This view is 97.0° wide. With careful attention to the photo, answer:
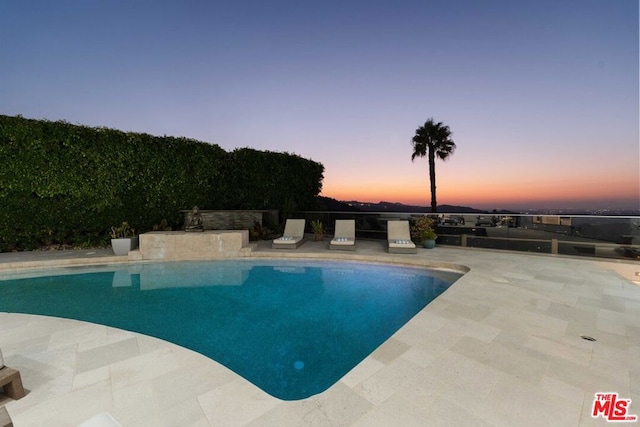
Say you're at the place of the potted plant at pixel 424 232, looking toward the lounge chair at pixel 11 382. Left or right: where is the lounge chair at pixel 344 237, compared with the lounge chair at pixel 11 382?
right

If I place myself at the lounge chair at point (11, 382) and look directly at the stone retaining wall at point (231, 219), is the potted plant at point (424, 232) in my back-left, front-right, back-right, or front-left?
front-right

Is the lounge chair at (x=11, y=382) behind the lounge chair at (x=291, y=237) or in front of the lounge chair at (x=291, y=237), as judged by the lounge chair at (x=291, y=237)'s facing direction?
in front

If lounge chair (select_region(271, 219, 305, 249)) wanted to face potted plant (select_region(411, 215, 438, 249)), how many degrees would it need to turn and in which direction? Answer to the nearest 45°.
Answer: approximately 135° to its left

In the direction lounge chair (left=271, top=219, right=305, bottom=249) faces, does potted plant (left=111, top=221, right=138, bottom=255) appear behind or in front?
in front

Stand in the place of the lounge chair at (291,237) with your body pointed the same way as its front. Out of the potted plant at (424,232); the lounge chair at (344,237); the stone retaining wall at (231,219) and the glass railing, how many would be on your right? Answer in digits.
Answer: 1

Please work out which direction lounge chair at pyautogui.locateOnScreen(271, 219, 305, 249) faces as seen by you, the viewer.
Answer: facing the viewer and to the left of the viewer

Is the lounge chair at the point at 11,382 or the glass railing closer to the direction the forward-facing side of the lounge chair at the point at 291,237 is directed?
the lounge chair

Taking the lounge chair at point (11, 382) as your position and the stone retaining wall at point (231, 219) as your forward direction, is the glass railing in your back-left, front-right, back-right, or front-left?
front-right

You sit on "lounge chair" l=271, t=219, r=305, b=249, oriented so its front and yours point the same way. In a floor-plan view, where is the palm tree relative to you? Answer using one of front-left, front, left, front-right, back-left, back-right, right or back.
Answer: back

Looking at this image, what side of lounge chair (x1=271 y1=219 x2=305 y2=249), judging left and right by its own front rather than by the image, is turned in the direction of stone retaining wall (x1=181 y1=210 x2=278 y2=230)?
right

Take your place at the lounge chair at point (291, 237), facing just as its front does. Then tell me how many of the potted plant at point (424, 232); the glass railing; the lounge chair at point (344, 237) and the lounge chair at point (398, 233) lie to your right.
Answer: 0
